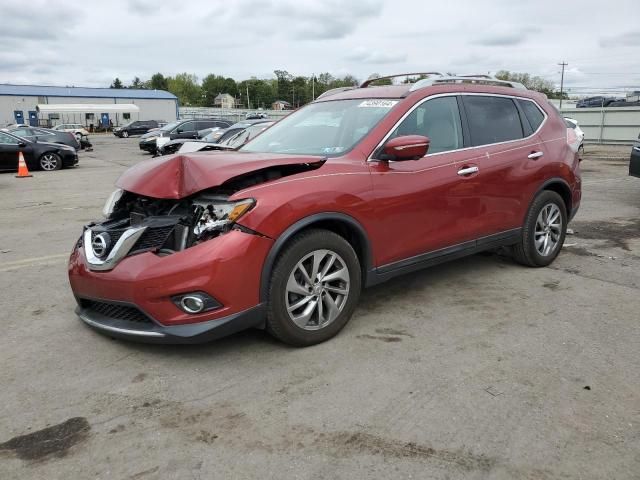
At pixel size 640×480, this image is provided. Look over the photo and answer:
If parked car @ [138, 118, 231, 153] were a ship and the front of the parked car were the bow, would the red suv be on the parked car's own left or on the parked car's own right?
on the parked car's own left

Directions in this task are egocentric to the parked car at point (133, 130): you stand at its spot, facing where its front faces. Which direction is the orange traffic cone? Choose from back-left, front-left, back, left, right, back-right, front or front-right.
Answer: front-left

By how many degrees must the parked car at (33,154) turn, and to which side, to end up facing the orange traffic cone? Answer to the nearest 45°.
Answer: approximately 90° to its right

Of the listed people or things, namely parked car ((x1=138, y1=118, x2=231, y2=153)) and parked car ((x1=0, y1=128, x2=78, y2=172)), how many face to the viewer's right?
1

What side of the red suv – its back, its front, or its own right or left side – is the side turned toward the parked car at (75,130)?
right

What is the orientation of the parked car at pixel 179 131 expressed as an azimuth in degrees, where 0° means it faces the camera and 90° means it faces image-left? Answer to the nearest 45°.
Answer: approximately 45°

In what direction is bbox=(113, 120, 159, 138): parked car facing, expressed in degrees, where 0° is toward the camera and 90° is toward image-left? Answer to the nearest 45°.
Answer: approximately 45°

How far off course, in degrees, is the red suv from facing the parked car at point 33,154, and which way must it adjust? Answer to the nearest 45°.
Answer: approximately 90° to its right

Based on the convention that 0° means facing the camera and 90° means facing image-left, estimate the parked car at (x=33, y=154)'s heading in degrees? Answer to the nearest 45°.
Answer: approximately 270°

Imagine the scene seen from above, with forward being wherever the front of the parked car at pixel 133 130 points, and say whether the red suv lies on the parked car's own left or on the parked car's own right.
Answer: on the parked car's own left
